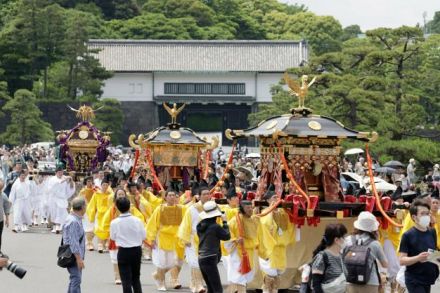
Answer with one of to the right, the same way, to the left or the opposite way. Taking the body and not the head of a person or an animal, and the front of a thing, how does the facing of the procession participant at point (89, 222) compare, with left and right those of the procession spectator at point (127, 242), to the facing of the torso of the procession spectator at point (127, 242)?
the opposite way

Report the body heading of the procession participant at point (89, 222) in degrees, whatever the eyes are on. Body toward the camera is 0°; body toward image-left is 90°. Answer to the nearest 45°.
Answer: approximately 0°

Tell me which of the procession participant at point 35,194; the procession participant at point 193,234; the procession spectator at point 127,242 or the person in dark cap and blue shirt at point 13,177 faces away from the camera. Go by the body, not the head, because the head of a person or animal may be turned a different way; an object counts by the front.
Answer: the procession spectator at point 127,242
